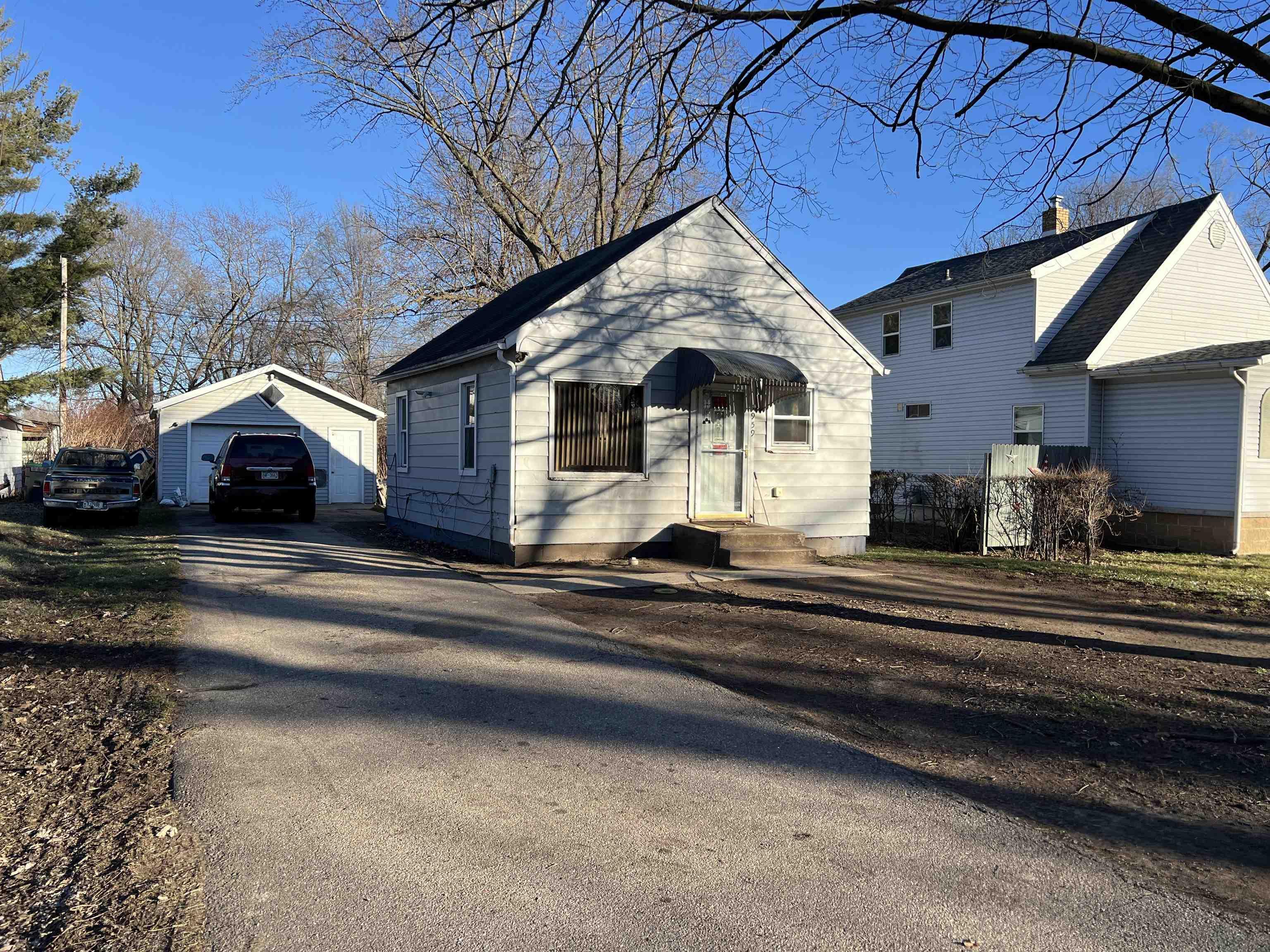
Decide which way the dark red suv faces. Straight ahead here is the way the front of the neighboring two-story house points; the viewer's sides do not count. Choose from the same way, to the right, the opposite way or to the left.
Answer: the opposite way

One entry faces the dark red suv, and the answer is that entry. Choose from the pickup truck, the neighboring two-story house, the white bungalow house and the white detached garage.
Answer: the white detached garage

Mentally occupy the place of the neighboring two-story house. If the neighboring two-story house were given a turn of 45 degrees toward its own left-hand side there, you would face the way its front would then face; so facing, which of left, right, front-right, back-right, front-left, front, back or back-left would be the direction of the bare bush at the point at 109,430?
back

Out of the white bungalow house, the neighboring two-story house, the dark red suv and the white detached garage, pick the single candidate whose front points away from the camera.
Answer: the dark red suv

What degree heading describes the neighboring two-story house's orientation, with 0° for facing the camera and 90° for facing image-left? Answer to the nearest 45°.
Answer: approximately 315°

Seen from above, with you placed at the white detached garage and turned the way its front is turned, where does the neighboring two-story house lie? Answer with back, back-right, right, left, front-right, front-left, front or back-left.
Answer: front-left

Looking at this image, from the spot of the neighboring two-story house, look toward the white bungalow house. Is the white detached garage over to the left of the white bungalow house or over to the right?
right

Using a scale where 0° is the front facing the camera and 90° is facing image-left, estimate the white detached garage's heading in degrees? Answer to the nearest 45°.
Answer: approximately 0°

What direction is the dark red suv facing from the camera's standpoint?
away from the camera

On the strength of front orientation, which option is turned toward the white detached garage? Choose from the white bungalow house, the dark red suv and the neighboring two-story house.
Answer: the dark red suv
